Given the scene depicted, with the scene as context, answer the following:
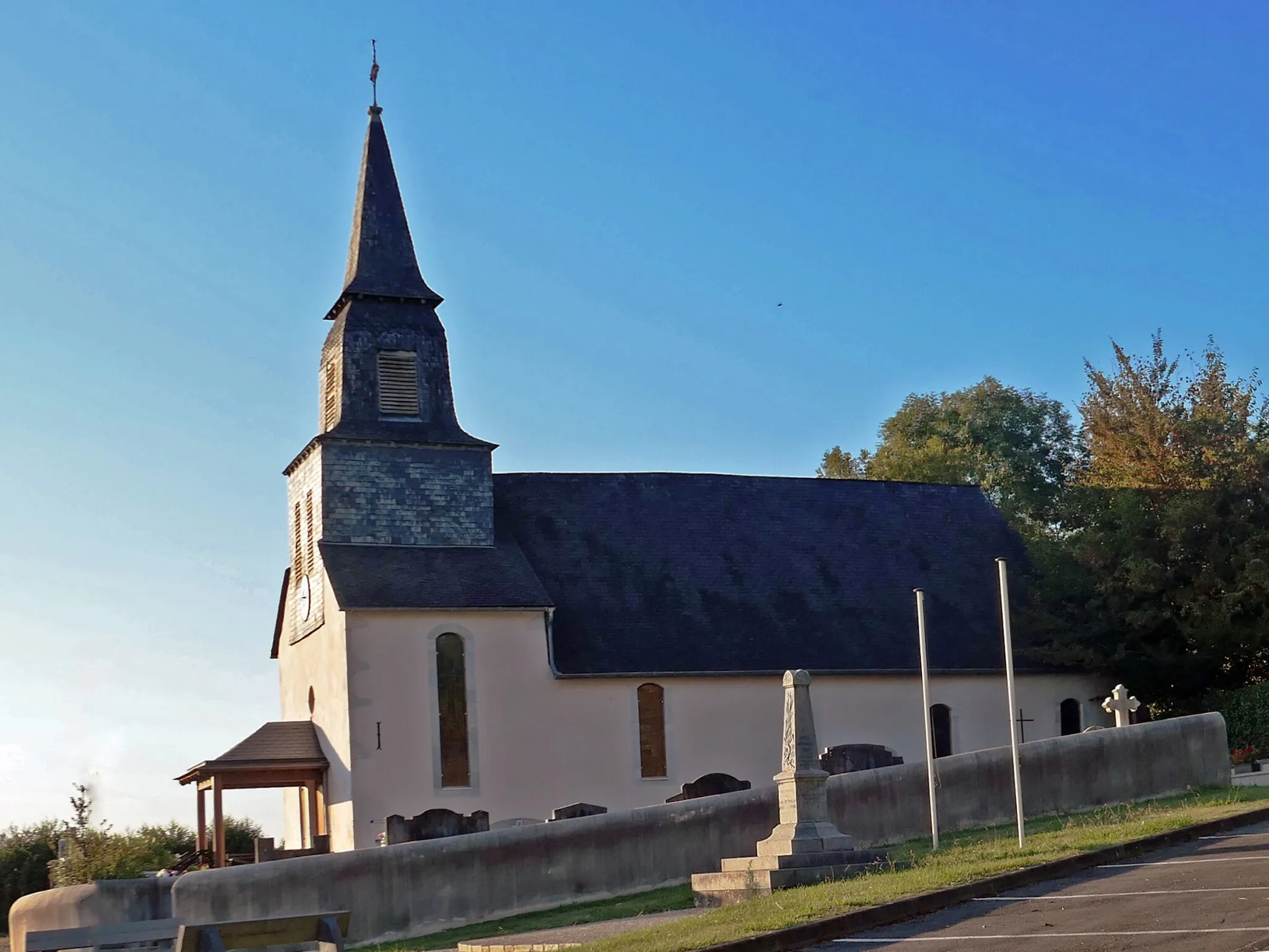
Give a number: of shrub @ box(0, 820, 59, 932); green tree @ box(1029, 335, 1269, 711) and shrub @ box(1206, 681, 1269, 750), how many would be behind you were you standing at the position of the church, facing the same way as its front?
2

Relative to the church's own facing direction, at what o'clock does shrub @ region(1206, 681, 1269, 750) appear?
The shrub is roughly at 6 o'clock from the church.

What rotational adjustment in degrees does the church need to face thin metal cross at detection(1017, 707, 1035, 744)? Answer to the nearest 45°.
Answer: approximately 180°

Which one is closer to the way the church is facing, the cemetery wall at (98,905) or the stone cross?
the cemetery wall

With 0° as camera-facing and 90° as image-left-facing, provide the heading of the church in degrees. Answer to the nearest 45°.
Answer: approximately 90°

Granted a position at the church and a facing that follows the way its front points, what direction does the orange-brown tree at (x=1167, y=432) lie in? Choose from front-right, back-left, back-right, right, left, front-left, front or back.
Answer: back

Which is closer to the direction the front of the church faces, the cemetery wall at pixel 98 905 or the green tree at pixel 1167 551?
the cemetery wall

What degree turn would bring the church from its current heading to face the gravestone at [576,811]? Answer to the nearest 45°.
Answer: approximately 90° to its left

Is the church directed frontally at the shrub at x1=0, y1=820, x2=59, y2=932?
yes

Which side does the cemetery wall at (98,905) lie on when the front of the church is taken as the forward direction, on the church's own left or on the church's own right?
on the church's own left
